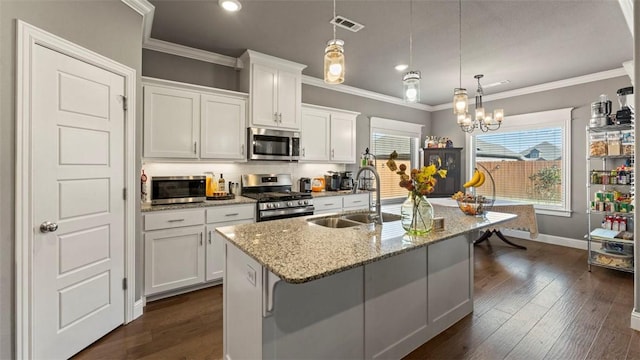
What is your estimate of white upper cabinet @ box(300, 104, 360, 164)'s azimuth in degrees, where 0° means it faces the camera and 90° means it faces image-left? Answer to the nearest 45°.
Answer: approximately 315°

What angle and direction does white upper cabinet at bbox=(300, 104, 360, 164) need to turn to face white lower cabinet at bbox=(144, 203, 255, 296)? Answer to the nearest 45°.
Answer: approximately 90° to its right

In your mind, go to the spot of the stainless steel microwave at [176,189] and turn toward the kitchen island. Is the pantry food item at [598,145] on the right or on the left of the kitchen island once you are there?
left

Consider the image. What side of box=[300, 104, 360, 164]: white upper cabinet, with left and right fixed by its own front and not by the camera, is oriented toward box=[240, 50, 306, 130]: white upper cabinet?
right

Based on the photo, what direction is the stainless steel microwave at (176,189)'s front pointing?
toward the camera

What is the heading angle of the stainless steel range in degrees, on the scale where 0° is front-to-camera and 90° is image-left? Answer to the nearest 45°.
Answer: approximately 315°

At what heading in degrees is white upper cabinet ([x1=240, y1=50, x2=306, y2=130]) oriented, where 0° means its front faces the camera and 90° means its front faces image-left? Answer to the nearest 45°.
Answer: approximately 315°

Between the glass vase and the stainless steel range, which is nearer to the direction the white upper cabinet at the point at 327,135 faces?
the glass vase

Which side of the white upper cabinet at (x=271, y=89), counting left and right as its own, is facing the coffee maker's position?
left

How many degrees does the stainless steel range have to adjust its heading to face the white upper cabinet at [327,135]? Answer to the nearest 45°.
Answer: approximately 90° to its left

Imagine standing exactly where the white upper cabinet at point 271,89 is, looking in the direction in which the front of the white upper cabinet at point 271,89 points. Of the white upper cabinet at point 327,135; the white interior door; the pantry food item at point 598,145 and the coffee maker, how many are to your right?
1
